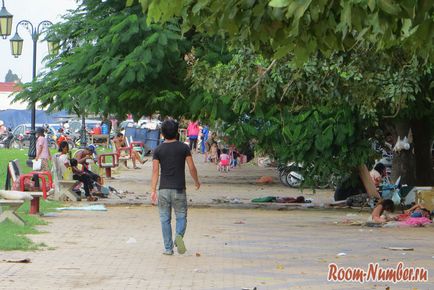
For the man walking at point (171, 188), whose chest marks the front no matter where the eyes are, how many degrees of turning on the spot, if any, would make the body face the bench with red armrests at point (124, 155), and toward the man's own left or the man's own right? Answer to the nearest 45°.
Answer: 0° — they already face it

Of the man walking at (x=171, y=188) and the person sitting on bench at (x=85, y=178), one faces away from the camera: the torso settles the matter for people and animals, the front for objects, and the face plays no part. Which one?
the man walking

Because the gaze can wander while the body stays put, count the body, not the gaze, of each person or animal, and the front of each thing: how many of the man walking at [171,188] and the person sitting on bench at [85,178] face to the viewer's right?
1

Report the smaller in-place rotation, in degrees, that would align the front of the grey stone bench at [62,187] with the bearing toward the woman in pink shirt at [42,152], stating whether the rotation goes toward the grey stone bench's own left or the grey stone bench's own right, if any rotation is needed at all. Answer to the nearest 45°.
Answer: approximately 90° to the grey stone bench's own left

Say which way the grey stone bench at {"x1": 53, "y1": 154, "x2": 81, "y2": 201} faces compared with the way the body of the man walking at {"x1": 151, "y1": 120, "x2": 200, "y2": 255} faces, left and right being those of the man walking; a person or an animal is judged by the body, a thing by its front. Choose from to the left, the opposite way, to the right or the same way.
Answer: to the right

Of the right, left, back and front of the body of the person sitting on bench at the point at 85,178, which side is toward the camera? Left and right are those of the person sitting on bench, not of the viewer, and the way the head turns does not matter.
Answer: right

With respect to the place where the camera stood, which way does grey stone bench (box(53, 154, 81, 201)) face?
facing to the right of the viewer

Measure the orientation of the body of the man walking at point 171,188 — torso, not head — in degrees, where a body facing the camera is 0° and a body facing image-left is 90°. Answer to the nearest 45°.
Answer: approximately 180°

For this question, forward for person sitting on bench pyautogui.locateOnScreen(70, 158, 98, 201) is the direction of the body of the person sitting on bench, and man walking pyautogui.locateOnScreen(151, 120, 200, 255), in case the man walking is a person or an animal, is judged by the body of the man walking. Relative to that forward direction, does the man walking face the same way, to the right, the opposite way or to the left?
to the left
